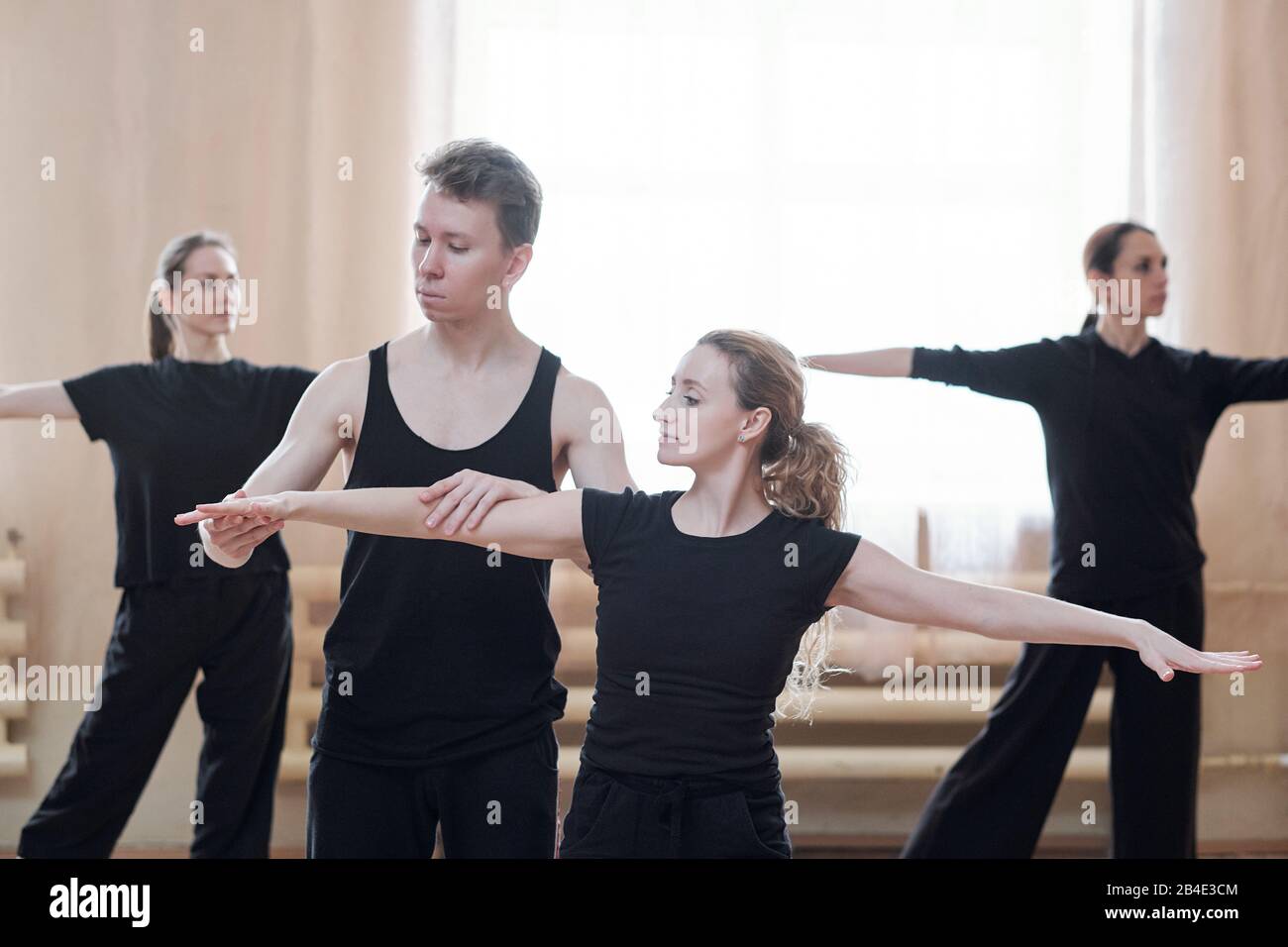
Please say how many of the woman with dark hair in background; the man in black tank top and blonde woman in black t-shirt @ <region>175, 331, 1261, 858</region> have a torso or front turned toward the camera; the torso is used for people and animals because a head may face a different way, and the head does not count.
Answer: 3

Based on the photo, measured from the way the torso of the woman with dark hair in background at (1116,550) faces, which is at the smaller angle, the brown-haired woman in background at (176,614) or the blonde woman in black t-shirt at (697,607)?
the blonde woman in black t-shirt

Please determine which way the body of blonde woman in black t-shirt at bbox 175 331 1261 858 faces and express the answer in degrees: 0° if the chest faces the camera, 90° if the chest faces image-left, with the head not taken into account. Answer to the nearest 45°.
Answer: approximately 0°

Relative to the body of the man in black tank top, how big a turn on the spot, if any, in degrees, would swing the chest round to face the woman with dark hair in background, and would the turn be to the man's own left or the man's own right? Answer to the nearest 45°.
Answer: approximately 135° to the man's own left

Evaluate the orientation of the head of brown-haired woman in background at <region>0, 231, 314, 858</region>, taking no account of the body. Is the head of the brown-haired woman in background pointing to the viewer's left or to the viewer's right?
to the viewer's right

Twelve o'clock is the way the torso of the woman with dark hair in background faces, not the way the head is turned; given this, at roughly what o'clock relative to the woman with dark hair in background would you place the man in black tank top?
The man in black tank top is roughly at 1 o'clock from the woman with dark hair in background.

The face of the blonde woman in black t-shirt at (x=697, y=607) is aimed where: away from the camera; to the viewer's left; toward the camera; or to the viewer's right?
to the viewer's left

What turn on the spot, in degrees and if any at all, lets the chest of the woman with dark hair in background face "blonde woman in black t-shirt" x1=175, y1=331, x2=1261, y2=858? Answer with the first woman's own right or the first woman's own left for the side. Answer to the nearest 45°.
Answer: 0° — they already face them
